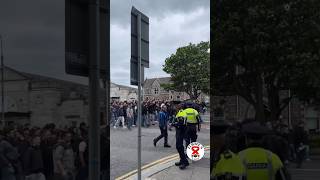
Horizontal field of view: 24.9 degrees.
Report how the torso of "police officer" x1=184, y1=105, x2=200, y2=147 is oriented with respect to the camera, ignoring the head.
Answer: away from the camera

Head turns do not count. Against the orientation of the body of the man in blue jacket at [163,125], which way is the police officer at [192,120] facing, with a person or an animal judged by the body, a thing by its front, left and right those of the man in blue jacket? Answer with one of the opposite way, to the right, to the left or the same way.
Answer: to the left

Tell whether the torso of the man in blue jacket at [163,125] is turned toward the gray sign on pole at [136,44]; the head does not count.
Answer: no

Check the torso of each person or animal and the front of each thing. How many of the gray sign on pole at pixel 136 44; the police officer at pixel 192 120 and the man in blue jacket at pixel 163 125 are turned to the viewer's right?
1
